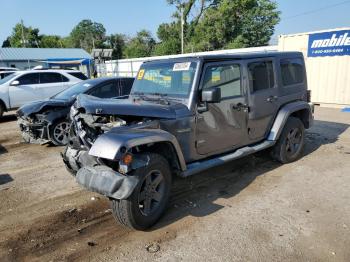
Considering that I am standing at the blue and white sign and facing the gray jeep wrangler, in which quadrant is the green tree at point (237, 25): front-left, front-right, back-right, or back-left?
back-right

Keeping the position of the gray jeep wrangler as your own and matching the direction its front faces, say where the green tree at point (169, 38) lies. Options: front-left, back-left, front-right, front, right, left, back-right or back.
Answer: back-right

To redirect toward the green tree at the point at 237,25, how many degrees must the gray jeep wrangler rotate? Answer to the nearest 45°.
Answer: approximately 135° to its right

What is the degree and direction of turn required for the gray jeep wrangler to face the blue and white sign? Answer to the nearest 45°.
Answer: approximately 180°

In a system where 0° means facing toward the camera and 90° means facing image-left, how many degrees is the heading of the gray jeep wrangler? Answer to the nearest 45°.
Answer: approximately 45°
